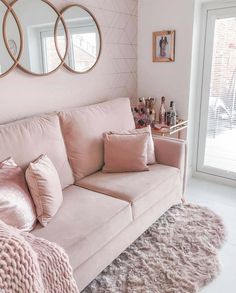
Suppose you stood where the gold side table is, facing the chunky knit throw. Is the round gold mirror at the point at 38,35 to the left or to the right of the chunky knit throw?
right

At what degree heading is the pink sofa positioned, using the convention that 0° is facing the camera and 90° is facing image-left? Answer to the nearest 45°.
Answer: approximately 315°

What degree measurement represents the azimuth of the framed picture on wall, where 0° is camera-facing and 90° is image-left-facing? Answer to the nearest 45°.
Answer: approximately 45°

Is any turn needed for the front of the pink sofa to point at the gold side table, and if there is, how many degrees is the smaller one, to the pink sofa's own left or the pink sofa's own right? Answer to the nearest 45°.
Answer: approximately 90° to the pink sofa's own left
